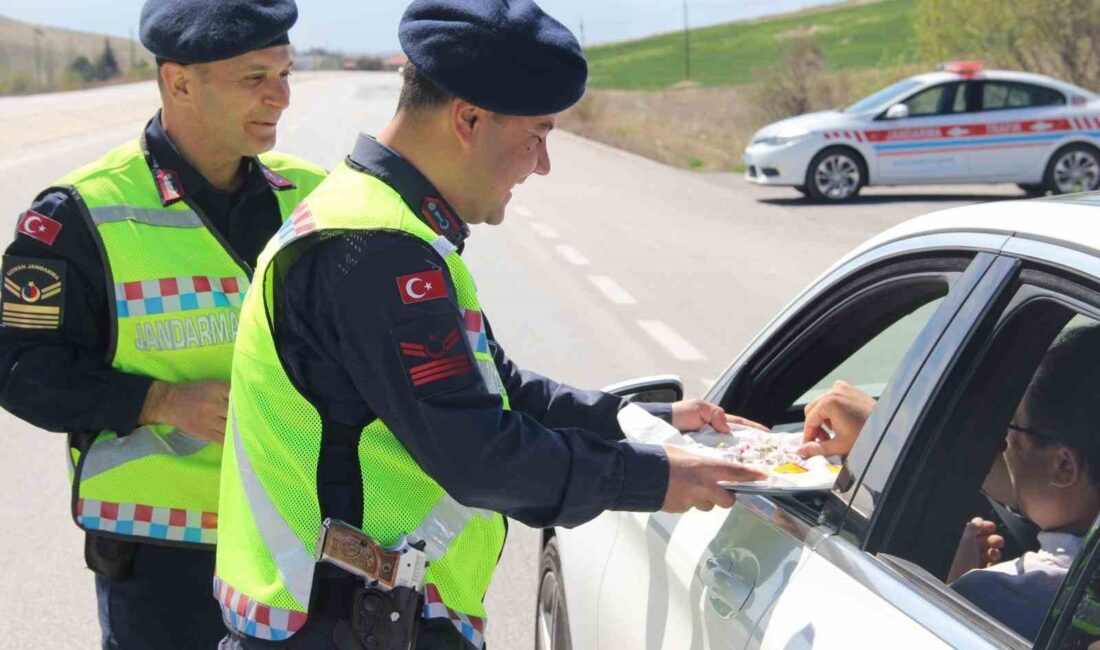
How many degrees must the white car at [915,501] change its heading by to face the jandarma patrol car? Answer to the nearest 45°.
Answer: approximately 45° to its right

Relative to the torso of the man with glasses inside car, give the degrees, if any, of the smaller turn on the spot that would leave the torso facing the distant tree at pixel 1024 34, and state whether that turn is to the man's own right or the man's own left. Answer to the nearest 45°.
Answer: approximately 45° to the man's own right

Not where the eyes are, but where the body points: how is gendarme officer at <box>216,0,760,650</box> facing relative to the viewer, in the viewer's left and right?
facing to the right of the viewer

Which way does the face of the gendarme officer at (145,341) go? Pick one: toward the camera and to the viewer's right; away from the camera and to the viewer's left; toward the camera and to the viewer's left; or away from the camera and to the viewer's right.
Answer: toward the camera and to the viewer's right

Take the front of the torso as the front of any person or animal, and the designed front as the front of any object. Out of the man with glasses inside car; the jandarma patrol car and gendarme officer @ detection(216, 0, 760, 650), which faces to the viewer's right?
the gendarme officer

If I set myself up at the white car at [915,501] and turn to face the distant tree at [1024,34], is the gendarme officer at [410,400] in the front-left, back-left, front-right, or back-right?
back-left

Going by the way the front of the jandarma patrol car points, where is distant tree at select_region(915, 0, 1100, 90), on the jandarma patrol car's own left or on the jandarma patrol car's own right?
on the jandarma patrol car's own right

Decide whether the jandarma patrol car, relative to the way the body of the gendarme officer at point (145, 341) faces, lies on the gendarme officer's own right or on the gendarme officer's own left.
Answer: on the gendarme officer's own left

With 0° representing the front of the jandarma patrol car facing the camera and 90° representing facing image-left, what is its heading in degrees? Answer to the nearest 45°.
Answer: approximately 90°

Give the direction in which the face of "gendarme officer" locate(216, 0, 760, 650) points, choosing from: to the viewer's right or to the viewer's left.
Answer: to the viewer's right

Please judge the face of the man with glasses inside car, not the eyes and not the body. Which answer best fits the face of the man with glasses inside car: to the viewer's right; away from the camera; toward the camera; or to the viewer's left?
to the viewer's left

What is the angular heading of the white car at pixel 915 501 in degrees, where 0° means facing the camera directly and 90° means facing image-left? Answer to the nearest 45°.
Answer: approximately 135°

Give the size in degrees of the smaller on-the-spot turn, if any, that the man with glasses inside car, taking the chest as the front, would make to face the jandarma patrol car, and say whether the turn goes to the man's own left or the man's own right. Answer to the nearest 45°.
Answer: approximately 45° to the man's own right
